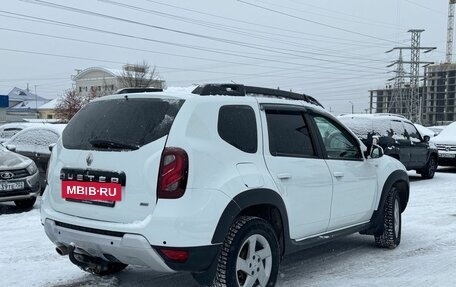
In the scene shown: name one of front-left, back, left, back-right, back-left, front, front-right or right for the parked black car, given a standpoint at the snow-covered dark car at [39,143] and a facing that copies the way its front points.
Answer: back-left

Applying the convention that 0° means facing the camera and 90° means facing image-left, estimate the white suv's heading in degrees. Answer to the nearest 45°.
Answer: approximately 225°

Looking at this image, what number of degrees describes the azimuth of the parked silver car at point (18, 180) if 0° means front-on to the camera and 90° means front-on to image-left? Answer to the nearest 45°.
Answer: approximately 315°

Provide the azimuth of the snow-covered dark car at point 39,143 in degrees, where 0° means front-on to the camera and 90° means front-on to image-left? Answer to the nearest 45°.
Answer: approximately 45°

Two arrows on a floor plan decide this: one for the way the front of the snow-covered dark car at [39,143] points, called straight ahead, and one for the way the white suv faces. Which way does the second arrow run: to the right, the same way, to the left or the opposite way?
the opposite way

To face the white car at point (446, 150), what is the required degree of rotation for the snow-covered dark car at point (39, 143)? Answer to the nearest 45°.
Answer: approximately 135° to its left

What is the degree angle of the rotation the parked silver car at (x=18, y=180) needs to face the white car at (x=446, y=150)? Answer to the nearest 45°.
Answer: approximately 45° to its left

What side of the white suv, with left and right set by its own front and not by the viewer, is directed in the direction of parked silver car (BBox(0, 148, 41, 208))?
left

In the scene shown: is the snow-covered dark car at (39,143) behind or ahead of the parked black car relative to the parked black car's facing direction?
behind
